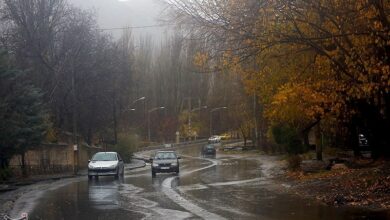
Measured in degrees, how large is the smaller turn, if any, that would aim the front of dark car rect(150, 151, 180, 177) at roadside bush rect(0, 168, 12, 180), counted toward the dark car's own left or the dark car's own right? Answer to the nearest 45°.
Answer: approximately 45° to the dark car's own right

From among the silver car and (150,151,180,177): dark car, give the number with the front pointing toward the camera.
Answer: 2

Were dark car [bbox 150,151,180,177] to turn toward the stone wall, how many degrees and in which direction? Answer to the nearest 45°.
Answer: approximately 90° to its right

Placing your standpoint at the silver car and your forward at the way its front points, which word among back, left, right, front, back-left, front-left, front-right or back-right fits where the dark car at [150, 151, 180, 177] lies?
back-left

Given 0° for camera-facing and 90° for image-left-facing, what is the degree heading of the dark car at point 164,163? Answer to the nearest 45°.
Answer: approximately 0°

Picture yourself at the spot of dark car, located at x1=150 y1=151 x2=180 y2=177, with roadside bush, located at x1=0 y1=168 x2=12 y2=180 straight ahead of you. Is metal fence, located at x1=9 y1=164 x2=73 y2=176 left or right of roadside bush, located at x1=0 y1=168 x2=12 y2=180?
right

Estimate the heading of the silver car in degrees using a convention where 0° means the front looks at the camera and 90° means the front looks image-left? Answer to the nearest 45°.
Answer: approximately 0°

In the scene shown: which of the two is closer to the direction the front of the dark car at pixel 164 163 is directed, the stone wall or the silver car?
the silver car

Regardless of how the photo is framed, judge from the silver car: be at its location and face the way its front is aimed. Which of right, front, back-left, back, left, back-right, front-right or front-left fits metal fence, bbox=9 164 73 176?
back-right

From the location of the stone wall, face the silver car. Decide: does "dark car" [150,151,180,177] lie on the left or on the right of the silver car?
left

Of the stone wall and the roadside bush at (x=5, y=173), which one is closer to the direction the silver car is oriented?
the roadside bush

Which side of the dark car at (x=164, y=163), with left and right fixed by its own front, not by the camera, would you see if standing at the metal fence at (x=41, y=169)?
right
